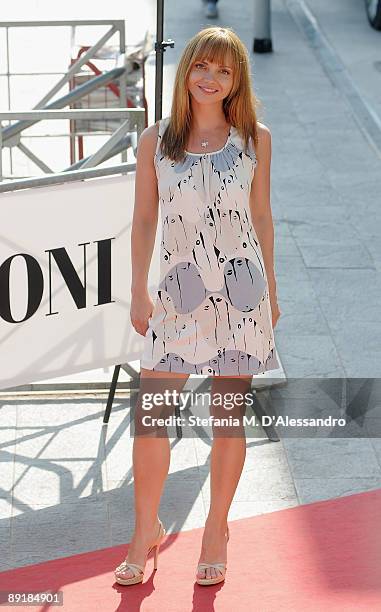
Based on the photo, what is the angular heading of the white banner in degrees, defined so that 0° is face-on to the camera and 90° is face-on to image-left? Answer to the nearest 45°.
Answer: approximately 315°

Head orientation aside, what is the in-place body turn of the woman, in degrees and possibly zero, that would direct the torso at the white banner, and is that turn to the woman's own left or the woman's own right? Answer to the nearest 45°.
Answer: approximately 135° to the woman's own right

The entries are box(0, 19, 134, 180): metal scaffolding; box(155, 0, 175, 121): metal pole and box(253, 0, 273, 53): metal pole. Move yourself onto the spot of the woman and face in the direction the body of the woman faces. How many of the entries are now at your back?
3

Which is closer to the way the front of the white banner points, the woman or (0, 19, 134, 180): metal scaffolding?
the woman

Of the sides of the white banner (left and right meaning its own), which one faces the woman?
front

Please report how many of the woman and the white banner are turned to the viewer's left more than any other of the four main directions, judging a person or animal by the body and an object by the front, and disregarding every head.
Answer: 0

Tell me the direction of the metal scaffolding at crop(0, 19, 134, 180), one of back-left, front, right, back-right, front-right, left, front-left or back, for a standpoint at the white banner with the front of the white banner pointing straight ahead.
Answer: back-left

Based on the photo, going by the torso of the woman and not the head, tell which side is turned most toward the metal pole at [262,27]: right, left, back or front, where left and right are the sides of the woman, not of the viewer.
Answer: back

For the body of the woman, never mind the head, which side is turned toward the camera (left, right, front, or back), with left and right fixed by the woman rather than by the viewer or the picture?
front

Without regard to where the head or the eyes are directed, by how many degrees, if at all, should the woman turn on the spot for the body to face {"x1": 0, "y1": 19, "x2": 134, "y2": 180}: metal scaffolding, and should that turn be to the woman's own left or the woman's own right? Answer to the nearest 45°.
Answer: approximately 180°

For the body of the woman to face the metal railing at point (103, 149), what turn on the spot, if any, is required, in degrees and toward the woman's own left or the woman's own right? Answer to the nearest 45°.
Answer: approximately 180°
